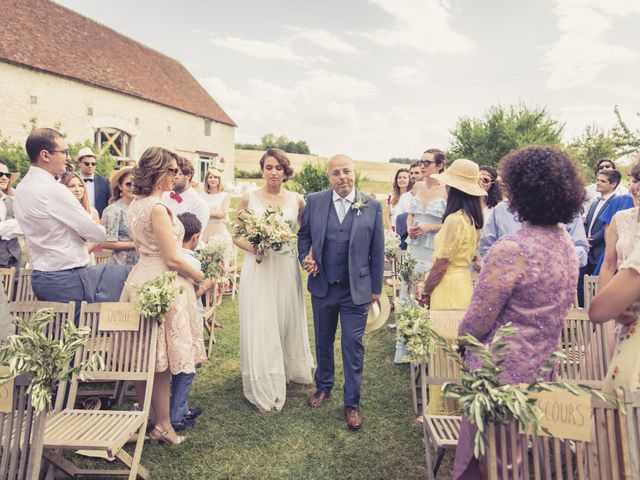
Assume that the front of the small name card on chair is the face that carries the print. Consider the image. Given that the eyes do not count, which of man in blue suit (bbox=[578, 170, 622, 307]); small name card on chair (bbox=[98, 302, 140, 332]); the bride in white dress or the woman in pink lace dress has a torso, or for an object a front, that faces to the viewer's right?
the woman in pink lace dress

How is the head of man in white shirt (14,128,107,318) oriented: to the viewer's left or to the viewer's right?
to the viewer's right

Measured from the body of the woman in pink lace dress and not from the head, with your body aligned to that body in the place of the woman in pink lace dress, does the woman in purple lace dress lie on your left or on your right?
on your right

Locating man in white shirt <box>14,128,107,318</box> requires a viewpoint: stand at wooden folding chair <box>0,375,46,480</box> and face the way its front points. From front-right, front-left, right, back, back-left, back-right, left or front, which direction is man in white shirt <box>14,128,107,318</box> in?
back

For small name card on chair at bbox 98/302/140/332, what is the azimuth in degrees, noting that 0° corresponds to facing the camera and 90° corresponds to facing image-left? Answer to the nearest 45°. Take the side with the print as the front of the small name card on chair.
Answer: approximately 0°

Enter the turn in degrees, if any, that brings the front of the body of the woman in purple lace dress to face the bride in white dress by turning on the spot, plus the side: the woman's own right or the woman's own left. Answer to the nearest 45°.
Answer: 0° — they already face them

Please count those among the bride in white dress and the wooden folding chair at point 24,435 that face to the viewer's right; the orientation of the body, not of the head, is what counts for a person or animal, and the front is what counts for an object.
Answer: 0

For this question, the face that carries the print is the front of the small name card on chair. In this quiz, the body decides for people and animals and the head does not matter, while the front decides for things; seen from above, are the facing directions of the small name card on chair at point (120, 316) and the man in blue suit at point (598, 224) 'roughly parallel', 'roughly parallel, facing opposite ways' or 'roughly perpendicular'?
roughly perpendicular

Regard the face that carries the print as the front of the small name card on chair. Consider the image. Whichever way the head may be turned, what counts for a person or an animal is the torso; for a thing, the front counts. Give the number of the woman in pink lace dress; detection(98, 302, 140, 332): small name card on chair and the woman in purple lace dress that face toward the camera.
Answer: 1

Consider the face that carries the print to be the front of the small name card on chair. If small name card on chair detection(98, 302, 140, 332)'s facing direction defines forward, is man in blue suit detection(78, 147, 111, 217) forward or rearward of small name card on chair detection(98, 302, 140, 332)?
rearward

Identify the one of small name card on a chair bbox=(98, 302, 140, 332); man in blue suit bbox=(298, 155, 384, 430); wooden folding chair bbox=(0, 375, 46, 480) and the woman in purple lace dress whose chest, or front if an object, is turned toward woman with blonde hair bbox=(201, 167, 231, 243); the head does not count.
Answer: the woman in purple lace dress

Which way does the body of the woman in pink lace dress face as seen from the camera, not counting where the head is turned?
to the viewer's right

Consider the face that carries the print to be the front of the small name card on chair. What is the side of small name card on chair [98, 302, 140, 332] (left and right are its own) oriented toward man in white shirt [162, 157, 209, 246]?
back

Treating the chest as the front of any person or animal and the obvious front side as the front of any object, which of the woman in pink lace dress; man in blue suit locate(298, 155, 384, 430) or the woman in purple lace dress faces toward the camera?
the man in blue suit
